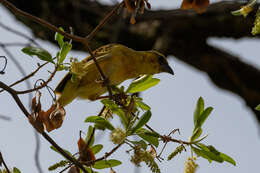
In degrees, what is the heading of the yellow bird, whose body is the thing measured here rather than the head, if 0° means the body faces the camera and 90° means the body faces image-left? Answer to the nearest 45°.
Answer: approximately 270°

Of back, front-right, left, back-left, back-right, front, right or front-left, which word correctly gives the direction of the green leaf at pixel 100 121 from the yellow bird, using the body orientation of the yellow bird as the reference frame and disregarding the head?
right

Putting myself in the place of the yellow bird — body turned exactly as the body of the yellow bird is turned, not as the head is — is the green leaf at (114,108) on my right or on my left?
on my right

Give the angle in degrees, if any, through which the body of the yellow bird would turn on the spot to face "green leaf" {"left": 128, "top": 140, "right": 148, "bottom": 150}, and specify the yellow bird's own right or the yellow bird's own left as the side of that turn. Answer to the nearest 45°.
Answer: approximately 90° to the yellow bird's own right

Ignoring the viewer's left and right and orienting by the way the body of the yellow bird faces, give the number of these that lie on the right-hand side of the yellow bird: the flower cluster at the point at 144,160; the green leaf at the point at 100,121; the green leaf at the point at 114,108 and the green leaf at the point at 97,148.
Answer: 4

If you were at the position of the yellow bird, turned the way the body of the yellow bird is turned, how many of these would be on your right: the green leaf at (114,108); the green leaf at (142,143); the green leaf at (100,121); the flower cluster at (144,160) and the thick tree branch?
4

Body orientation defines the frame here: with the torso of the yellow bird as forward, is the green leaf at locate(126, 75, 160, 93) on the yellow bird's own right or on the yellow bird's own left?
on the yellow bird's own right

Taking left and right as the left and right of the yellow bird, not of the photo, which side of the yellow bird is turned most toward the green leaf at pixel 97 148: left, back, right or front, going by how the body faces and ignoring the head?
right

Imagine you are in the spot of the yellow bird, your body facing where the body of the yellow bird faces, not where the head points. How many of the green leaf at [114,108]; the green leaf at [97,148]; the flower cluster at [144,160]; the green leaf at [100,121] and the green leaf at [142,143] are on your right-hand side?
5

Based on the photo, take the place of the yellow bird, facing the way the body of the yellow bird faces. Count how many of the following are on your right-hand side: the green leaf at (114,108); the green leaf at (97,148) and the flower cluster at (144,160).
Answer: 3
